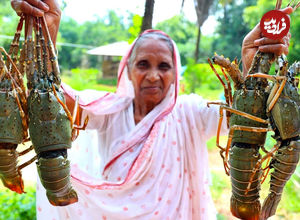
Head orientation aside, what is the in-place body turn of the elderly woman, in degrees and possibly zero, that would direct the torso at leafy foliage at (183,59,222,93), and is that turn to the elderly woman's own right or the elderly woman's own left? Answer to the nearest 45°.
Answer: approximately 180°

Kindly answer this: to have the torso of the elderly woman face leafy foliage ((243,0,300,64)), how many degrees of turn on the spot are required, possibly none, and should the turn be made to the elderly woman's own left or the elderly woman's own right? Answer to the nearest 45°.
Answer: approximately 135° to the elderly woman's own left

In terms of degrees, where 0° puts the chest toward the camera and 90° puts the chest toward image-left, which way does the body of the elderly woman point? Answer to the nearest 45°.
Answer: approximately 0°
